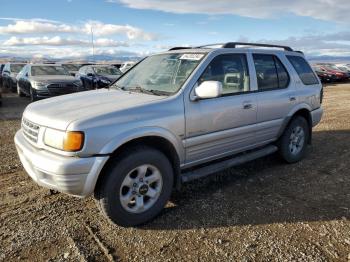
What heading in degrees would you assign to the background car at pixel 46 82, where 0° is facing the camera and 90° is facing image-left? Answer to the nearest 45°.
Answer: approximately 315°

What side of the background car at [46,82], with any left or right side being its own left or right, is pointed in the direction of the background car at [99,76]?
left

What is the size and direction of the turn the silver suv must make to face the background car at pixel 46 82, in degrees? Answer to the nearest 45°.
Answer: approximately 90° to its right

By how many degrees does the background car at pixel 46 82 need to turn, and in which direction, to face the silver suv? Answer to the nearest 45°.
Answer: approximately 45° to its right

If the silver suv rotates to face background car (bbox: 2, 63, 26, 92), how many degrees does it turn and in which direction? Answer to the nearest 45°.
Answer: approximately 90° to its right

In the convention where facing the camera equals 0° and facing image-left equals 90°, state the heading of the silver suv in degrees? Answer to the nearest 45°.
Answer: approximately 45°

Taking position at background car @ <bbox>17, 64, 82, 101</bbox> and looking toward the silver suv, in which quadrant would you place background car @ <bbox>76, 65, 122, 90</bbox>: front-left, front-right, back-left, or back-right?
back-left

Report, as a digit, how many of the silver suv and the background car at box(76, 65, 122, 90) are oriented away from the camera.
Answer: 0

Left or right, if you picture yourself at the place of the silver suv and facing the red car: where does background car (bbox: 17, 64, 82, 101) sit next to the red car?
left

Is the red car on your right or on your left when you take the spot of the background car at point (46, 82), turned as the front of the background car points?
on your left
